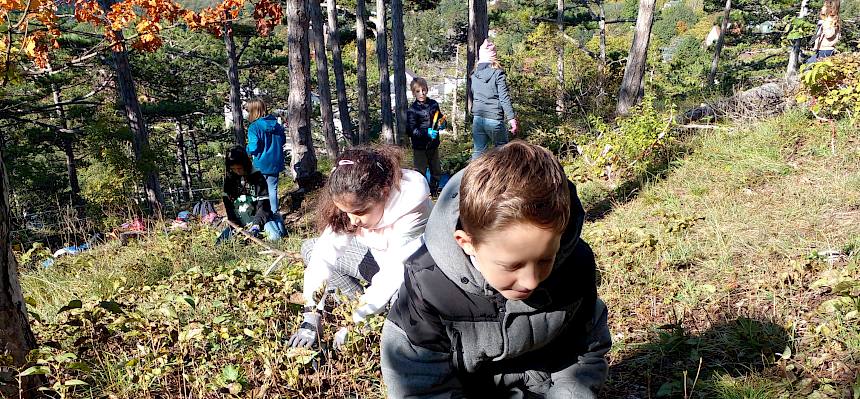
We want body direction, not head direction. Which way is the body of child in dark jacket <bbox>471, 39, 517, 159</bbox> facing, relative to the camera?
away from the camera

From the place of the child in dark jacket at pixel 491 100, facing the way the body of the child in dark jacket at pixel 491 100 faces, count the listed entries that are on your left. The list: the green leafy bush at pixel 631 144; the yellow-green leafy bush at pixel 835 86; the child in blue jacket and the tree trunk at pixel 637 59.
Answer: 1

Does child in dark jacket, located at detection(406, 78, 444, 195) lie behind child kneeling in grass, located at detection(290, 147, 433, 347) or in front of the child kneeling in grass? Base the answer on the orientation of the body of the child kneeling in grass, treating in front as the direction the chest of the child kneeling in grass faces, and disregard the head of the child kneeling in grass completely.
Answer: behind

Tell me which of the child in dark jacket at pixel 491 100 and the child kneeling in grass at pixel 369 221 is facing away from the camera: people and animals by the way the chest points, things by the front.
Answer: the child in dark jacket

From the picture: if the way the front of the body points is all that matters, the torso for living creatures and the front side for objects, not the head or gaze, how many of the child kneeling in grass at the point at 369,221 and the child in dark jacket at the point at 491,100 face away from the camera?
1

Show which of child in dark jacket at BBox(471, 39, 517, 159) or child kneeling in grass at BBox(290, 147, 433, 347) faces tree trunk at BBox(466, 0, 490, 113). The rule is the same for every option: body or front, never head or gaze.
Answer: the child in dark jacket

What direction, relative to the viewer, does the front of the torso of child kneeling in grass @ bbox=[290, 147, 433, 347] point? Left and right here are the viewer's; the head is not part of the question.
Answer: facing the viewer and to the left of the viewer

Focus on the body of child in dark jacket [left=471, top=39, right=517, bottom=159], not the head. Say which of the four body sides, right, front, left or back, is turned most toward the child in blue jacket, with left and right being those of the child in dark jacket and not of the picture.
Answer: left

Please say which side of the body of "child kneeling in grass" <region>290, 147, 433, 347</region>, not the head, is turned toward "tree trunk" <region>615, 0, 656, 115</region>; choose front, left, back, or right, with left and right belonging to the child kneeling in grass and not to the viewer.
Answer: back

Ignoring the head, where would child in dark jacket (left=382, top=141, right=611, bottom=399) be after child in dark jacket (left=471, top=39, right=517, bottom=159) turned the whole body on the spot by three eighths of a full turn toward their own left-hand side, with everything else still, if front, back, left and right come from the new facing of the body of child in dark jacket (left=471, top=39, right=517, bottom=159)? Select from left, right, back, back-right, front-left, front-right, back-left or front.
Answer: front-left

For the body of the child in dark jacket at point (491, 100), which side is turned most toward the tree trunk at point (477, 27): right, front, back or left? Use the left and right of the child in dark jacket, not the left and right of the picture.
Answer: front

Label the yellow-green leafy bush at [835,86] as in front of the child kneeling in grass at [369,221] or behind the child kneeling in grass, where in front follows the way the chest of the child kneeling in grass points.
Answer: behind
